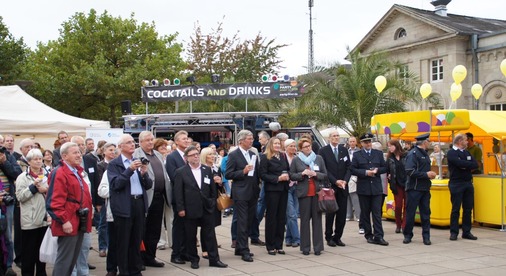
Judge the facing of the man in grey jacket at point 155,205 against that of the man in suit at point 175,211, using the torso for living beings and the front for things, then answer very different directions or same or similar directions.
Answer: same or similar directions

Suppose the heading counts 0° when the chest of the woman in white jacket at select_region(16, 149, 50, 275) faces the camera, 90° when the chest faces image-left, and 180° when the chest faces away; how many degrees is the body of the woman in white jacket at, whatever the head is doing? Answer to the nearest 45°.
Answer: approximately 315°

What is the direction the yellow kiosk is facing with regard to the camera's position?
facing the viewer and to the left of the viewer

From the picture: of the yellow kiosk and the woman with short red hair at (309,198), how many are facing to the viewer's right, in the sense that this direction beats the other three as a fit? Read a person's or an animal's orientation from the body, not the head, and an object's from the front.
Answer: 0

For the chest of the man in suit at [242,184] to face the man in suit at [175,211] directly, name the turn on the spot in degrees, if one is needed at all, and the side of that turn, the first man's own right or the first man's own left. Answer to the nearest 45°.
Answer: approximately 135° to the first man's own right

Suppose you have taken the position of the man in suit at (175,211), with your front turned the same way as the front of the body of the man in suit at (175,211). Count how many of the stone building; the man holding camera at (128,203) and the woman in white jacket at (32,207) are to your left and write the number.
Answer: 1

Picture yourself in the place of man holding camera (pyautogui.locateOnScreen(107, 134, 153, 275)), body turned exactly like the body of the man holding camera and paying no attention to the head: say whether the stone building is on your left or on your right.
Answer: on your left

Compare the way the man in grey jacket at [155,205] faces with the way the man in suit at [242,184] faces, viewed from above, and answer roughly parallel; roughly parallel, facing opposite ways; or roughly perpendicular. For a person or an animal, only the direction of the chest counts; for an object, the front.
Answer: roughly parallel

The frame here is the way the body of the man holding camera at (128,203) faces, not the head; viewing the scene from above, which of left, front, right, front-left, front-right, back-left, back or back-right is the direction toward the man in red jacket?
right

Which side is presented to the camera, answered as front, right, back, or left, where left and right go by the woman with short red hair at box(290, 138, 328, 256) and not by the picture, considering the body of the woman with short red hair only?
front

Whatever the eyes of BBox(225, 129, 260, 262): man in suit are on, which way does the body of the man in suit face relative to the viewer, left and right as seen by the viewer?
facing the viewer and to the right of the viewer

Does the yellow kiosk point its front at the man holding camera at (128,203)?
yes

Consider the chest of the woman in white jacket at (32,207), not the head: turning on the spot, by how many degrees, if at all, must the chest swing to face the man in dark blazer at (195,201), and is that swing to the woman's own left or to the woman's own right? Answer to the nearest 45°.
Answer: approximately 45° to the woman's own left

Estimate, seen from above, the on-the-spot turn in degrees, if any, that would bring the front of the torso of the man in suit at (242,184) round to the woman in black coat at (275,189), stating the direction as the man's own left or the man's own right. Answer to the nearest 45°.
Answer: approximately 90° to the man's own left
